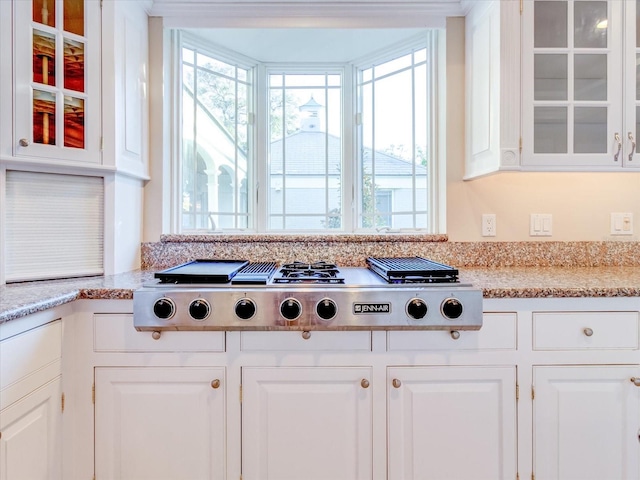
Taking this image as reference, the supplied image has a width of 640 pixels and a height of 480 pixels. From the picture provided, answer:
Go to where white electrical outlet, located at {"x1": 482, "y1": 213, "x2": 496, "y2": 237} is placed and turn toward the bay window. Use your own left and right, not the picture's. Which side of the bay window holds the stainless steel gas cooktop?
left

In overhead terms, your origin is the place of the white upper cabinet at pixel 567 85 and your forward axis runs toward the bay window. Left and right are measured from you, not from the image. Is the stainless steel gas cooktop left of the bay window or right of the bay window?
left

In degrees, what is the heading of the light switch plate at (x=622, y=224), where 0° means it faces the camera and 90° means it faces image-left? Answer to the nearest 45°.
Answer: approximately 0°

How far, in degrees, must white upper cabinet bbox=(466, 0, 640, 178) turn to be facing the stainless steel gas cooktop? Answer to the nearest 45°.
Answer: approximately 45° to its right

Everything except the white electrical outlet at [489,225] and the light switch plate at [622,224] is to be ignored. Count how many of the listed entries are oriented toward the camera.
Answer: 2

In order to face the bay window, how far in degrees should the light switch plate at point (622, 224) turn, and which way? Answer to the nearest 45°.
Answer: approximately 45° to its right

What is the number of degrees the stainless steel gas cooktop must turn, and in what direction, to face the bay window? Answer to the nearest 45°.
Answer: approximately 180°

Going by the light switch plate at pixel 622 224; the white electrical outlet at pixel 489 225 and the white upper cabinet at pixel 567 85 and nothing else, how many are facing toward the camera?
3

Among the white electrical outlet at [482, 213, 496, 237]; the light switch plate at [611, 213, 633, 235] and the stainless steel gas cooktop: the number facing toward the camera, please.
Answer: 3

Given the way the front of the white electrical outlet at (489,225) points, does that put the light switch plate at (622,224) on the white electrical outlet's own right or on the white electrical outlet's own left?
on the white electrical outlet's own left

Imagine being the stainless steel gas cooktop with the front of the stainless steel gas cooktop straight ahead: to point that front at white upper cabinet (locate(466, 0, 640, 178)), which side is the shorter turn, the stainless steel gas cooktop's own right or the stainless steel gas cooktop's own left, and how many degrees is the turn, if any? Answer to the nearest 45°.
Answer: approximately 90° to the stainless steel gas cooktop's own left
